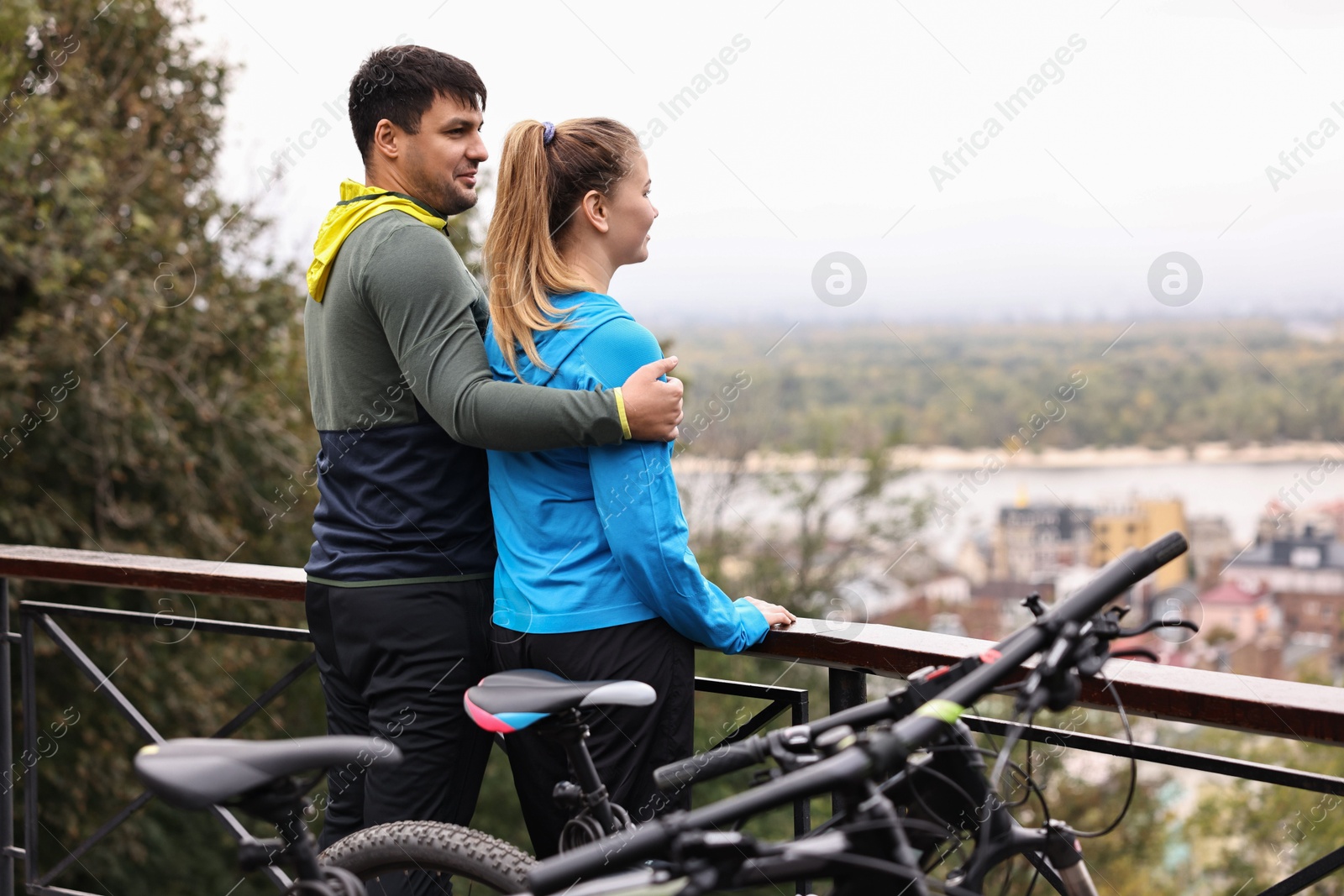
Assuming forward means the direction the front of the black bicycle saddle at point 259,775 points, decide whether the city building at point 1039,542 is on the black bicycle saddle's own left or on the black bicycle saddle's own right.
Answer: on the black bicycle saddle's own left

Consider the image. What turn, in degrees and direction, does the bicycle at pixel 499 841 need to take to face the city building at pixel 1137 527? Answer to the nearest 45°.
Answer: approximately 45° to its left

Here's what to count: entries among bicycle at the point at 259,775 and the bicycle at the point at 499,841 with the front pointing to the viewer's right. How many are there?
2

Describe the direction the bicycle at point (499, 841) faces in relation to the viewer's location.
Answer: facing to the right of the viewer

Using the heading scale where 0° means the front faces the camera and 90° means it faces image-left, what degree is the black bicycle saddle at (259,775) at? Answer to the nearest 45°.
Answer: approximately 270°

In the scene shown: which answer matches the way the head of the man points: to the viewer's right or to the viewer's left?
to the viewer's right

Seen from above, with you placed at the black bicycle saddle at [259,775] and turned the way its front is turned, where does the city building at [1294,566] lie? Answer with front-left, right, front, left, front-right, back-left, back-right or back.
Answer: front-left

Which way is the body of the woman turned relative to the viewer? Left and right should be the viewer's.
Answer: facing away from the viewer and to the right of the viewer

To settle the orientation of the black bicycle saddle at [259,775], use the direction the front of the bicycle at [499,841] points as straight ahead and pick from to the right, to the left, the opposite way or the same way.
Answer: the same way
